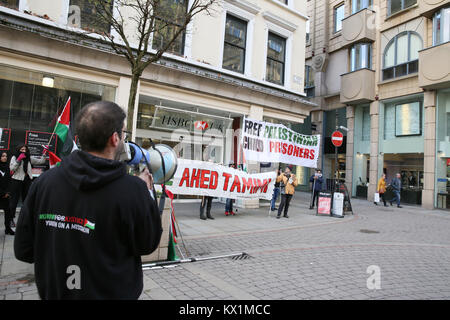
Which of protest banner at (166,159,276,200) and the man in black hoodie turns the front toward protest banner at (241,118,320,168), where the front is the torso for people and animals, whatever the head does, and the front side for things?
the man in black hoodie

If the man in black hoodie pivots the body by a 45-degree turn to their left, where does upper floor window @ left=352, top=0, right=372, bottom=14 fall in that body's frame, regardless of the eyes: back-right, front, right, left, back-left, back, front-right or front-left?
front-right

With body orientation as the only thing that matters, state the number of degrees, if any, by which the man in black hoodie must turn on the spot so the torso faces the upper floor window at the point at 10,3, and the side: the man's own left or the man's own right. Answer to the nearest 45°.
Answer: approximately 45° to the man's own left

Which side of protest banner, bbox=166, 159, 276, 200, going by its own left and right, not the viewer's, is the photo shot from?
front

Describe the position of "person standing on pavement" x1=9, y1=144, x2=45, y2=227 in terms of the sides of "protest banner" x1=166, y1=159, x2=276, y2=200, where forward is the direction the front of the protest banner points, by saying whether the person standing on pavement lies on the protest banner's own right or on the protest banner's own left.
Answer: on the protest banner's own right

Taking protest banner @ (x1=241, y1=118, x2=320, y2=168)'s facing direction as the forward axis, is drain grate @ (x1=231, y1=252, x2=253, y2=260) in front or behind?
in front

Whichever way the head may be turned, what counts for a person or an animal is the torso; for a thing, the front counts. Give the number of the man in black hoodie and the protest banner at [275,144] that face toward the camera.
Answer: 1

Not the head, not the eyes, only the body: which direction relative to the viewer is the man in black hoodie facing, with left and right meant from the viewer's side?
facing away from the viewer and to the right of the viewer

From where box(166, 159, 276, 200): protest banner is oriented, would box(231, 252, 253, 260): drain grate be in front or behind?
in front

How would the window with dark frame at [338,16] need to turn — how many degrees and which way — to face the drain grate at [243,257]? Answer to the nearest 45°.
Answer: approximately 45° to its left

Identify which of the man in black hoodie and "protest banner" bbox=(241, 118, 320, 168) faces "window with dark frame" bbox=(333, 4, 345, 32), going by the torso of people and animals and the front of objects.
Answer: the man in black hoodie

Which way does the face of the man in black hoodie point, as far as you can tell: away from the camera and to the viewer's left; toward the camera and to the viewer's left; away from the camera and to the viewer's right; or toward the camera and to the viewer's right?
away from the camera and to the viewer's right

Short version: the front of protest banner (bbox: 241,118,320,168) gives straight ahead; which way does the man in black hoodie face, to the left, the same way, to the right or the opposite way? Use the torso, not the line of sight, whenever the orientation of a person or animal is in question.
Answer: the opposite way

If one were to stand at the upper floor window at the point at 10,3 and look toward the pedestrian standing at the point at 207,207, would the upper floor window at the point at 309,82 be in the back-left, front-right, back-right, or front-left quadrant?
front-left

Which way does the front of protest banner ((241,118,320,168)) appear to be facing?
toward the camera

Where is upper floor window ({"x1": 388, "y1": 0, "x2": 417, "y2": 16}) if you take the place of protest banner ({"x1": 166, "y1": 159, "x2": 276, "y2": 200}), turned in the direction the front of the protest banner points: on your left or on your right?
on your left

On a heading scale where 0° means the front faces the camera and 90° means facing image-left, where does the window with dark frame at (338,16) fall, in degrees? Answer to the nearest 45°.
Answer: approximately 45°

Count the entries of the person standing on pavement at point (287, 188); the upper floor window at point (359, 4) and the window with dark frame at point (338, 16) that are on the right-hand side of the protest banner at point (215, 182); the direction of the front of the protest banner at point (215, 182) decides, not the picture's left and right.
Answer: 0

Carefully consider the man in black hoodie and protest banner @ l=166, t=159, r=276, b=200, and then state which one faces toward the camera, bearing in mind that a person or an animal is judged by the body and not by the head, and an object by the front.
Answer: the protest banner

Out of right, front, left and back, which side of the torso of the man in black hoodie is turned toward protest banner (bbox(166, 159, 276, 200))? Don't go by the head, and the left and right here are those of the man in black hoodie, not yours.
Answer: front
